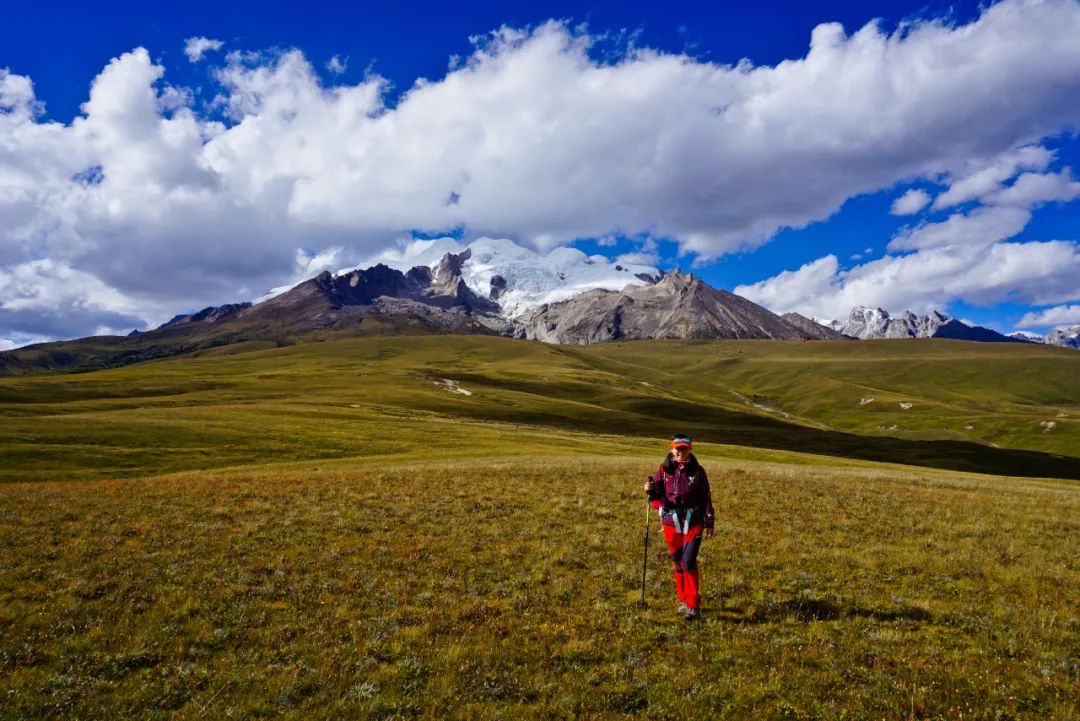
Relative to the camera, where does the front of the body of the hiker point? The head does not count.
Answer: toward the camera
